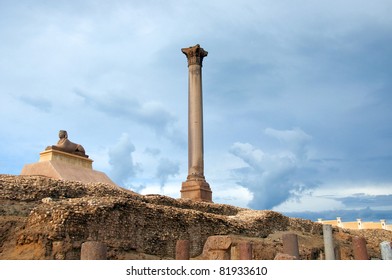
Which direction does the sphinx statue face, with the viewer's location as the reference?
facing the viewer and to the left of the viewer

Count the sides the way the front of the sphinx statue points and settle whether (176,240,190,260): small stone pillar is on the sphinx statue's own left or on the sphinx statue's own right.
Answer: on the sphinx statue's own left

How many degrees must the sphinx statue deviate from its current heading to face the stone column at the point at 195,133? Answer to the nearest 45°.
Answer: approximately 135° to its left

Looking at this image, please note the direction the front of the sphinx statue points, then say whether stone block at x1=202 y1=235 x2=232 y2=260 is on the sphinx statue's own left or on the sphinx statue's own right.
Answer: on the sphinx statue's own left

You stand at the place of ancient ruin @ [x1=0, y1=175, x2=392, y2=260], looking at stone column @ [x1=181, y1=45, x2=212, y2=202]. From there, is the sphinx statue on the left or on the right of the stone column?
left

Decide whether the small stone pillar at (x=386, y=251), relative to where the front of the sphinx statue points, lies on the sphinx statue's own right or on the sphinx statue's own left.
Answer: on the sphinx statue's own left
